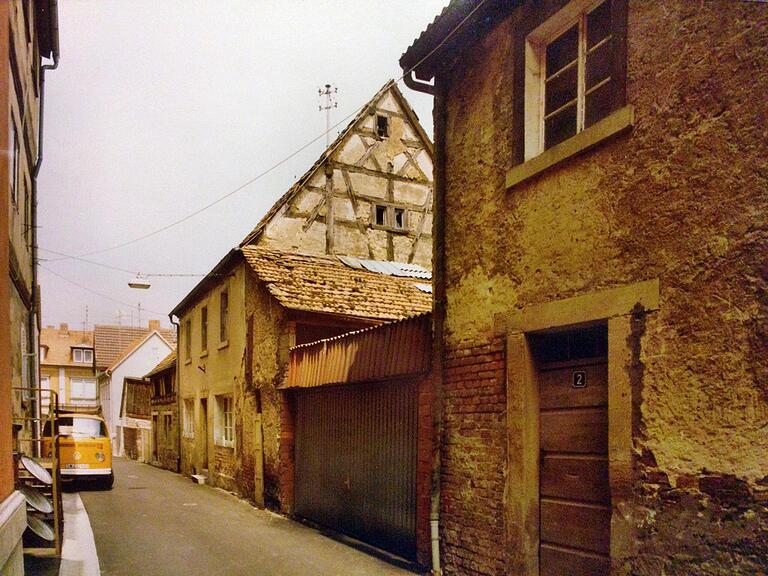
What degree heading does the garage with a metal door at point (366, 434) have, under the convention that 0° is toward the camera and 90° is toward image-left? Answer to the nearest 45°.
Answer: approximately 45°

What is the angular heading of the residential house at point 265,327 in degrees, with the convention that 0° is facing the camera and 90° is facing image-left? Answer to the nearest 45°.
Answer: approximately 45°

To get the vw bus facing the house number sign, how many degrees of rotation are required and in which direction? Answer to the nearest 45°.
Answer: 0° — it already faces it

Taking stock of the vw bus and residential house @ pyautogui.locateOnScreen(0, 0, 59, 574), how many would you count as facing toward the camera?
1

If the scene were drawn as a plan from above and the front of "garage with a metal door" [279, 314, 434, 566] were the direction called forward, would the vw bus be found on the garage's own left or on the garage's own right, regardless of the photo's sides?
on the garage's own right

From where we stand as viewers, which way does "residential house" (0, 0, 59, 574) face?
facing to the right of the viewer
